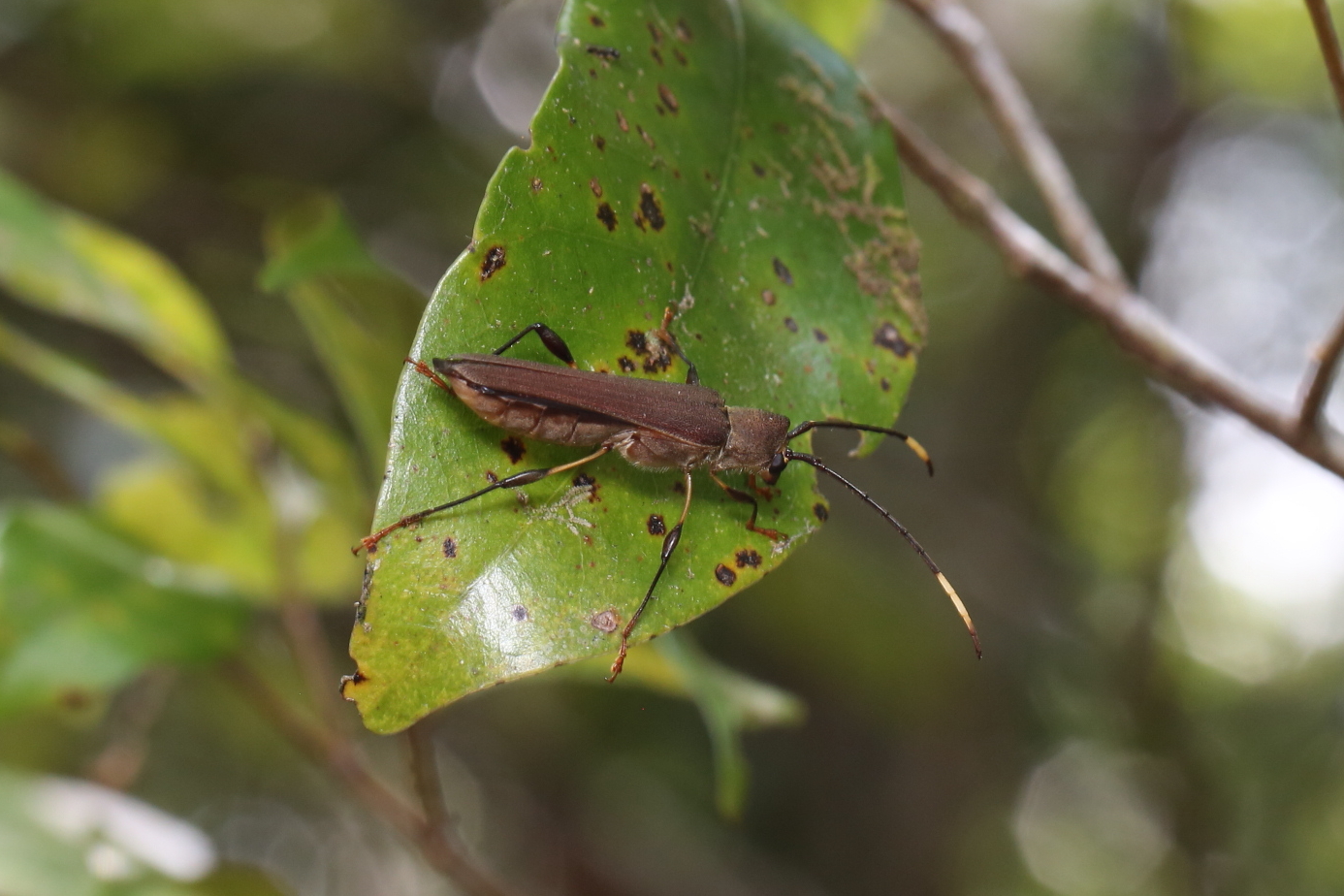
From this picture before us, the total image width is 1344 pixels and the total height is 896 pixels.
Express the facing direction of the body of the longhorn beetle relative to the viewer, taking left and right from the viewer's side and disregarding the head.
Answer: facing to the right of the viewer

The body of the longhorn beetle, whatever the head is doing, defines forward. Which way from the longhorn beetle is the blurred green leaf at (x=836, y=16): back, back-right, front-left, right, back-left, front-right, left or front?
left

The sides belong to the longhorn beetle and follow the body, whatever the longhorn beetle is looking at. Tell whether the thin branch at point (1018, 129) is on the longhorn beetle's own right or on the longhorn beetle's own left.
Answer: on the longhorn beetle's own left

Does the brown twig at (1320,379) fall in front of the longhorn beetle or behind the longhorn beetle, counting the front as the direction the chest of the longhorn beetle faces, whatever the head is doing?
in front

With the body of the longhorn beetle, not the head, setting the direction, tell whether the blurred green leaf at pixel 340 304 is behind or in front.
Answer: behind

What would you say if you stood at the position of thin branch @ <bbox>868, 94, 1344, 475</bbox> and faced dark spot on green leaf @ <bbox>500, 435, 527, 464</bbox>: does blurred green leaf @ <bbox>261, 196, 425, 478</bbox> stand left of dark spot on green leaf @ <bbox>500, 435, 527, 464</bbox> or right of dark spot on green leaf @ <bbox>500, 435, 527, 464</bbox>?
right
